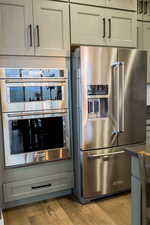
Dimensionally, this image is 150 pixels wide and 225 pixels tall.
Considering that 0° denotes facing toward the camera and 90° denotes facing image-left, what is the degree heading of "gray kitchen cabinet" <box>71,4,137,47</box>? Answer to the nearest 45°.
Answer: approximately 315°

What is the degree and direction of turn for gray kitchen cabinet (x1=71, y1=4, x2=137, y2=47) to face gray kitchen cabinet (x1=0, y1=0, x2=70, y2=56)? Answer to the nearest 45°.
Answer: approximately 90° to its right

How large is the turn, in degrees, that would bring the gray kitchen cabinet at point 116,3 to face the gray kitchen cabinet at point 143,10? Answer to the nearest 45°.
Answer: approximately 90° to its left

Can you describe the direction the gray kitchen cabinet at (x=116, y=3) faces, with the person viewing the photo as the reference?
facing the viewer and to the right of the viewer

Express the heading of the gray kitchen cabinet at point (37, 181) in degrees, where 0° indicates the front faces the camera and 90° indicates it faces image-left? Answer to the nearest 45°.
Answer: approximately 315°

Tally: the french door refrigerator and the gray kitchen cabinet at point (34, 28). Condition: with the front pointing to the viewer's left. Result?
0

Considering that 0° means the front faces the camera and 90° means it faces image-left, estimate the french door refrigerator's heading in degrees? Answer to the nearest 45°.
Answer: approximately 315°

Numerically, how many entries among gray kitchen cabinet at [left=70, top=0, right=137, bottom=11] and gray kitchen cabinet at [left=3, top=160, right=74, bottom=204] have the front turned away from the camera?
0

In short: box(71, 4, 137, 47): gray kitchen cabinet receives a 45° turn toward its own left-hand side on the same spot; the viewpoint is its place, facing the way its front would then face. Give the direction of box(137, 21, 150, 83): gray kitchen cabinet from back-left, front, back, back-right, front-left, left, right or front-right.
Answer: front-left

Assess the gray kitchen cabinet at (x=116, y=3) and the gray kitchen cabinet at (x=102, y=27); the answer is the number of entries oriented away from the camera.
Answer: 0
